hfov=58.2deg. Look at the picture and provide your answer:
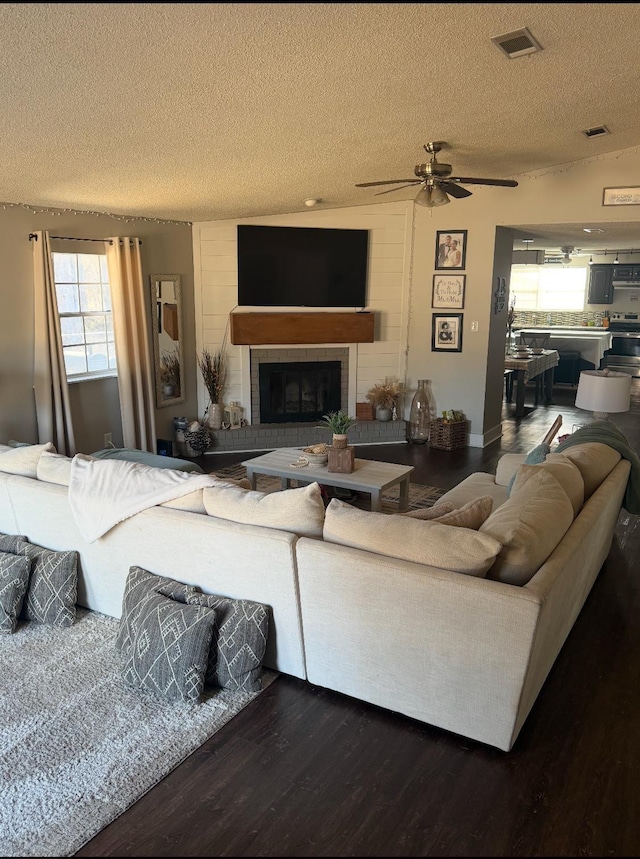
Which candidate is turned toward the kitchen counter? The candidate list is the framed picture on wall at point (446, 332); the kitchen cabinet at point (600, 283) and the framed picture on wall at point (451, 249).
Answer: the kitchen cabinet

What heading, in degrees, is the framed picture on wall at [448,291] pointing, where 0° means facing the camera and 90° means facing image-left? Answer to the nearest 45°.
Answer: approximately 0°

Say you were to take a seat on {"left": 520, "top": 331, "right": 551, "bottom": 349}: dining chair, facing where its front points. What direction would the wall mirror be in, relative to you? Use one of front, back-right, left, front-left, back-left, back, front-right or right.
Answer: front-right

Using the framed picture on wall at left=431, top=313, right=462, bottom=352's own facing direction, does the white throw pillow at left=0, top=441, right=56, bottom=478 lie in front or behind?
in front

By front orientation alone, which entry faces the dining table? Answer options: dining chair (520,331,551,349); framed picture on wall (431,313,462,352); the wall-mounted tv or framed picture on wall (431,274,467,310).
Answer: the dining chair

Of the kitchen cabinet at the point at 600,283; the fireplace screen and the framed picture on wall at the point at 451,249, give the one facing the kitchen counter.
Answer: the kitchen cabinet

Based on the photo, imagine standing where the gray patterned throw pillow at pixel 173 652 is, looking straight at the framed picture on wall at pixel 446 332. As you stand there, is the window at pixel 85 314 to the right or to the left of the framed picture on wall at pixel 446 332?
left

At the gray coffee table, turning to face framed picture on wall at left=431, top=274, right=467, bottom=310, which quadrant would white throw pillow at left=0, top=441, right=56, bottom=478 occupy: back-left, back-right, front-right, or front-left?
back-left

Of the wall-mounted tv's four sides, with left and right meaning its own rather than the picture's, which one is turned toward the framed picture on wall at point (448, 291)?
left

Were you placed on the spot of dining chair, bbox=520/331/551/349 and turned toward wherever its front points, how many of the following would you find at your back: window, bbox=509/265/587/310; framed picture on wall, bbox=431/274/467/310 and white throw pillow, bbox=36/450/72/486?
1

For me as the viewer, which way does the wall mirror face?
facing the viewer and to the right of the viewer

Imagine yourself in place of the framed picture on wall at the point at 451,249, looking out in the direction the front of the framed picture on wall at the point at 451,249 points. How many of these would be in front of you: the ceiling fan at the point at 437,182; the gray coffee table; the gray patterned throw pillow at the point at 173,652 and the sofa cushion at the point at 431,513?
4

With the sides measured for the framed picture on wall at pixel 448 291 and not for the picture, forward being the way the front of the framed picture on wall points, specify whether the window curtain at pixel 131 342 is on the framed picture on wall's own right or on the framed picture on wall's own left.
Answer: on the framed picture on wall's own right

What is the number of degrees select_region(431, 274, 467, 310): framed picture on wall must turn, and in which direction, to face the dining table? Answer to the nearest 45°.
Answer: approximately 135° to its left

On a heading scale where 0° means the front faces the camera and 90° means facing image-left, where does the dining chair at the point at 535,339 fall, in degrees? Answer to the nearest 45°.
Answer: approximately 0°
